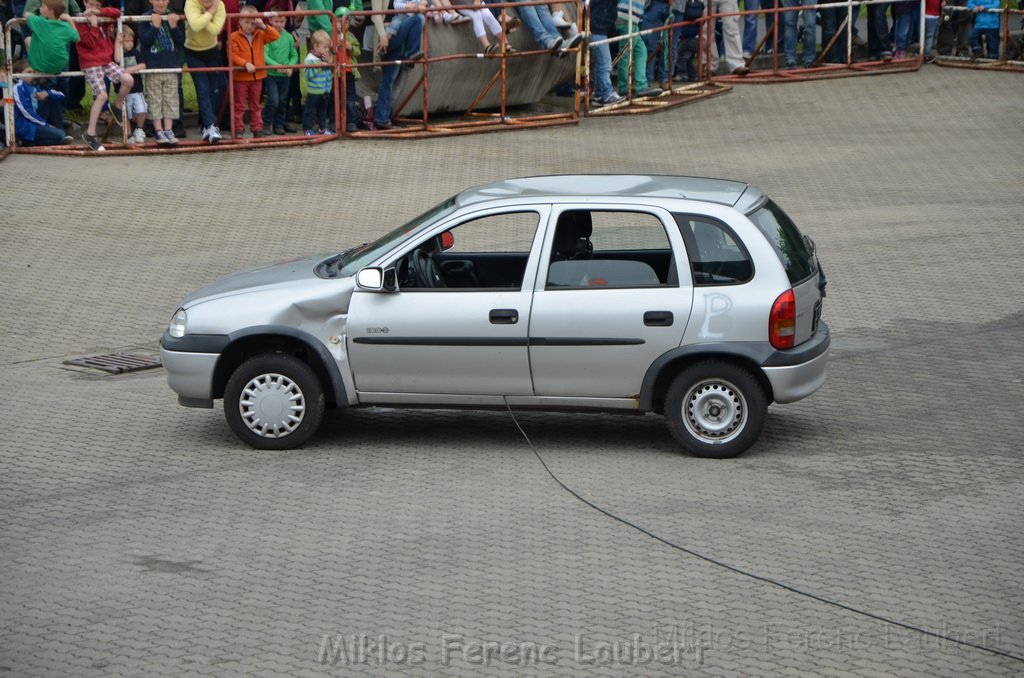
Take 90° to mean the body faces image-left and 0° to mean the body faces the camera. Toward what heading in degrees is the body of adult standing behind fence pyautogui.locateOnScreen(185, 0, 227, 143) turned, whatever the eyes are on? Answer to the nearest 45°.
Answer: approximately 0°

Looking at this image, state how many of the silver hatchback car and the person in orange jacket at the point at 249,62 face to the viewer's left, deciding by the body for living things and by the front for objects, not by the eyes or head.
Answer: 1

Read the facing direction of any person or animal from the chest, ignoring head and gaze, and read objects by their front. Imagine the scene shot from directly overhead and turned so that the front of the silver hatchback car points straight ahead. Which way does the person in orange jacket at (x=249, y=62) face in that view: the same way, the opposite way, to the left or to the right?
to the left

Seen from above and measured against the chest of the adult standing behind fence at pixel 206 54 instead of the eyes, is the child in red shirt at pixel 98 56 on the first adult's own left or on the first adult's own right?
on the first adult's own right

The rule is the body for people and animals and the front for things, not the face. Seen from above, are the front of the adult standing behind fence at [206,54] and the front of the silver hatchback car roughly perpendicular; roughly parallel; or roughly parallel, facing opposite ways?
roughly perpendicular

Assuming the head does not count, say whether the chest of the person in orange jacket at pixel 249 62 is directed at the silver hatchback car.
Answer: yes

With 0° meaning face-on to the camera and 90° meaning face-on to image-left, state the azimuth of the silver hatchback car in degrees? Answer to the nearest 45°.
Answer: approximately 90°

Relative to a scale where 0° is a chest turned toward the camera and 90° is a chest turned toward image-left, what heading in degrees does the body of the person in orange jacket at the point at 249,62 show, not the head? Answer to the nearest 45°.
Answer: approximately 0°
